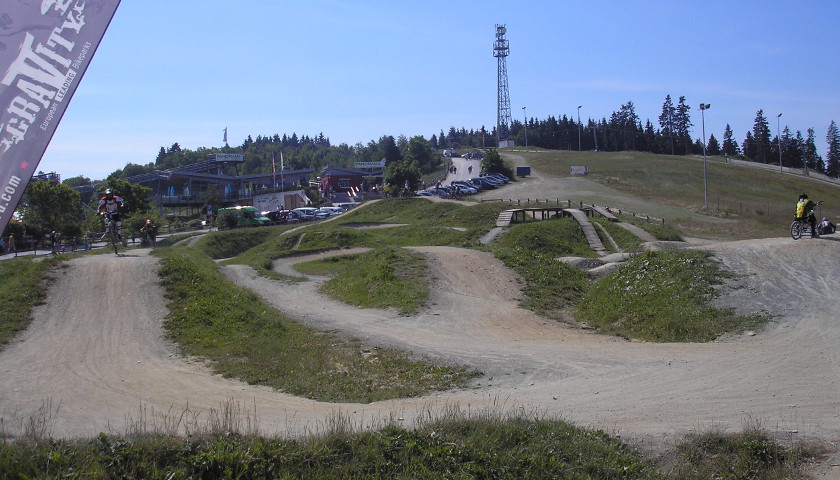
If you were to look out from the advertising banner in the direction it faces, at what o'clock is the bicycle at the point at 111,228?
The bicycle is roughly at 6 o'clock from the advertising banner.

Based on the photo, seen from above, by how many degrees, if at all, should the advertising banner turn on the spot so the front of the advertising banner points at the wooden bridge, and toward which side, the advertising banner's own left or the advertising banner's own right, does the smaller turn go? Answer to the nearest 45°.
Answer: approximately 135° to the advertising banner's own left

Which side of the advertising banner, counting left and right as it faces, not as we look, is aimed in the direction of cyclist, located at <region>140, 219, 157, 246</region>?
back

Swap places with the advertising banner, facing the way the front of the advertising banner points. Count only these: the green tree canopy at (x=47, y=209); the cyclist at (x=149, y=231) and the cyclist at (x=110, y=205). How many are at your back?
3

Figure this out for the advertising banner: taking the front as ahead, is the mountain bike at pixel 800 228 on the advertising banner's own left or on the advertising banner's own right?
on the advertising banner's own left

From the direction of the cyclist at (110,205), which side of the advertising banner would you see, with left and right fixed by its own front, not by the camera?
back

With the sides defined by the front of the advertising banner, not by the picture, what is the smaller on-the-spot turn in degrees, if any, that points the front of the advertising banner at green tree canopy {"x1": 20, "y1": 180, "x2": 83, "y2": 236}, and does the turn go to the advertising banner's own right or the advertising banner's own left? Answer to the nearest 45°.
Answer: approximately 180°

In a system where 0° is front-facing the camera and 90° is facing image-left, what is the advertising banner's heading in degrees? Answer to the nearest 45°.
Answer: approximately 0°
